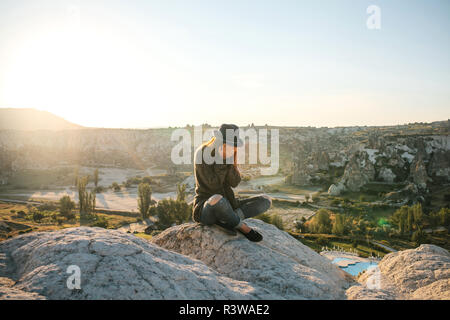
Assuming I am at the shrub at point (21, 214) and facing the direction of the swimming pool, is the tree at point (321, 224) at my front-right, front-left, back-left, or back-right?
front-left

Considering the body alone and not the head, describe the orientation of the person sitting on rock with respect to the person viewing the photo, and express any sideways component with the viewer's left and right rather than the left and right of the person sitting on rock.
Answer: facing the viewer and to the right of the viewer

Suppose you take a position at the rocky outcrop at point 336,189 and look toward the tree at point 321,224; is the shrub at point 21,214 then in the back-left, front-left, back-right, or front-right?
front-right

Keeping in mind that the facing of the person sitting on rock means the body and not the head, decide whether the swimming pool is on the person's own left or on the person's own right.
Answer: on the person's own left
